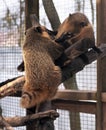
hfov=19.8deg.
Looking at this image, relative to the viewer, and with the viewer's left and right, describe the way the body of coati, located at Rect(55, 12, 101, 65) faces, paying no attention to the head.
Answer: facing the viewer and to the left of the viewer
